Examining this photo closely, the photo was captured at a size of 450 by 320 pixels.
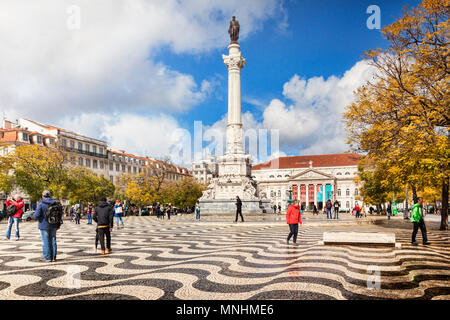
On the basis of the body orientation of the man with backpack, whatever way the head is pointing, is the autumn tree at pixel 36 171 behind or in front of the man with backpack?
in front

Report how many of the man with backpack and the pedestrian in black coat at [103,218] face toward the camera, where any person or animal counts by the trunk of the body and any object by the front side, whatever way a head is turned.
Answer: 0

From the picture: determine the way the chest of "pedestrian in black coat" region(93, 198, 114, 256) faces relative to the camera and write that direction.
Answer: away from the camera

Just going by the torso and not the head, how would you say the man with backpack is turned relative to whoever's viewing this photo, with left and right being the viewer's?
facing away from the viewer and to the left of the viewer

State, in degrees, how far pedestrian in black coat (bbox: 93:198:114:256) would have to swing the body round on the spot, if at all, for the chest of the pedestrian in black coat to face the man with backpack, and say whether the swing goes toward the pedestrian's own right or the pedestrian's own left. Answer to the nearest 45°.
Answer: approximately 135° to the pedestrian's own left

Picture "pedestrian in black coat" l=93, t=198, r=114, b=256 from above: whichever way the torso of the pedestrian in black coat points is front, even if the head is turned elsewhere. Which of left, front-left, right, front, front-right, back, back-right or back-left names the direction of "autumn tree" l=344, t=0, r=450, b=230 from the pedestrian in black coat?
right

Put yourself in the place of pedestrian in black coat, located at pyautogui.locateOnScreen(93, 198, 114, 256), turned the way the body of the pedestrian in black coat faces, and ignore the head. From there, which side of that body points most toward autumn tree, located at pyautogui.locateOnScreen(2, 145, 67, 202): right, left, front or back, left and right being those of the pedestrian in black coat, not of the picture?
front

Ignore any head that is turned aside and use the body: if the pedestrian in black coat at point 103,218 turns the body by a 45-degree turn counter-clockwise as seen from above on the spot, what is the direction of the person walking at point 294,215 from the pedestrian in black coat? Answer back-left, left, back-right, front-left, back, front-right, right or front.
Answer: back-right
